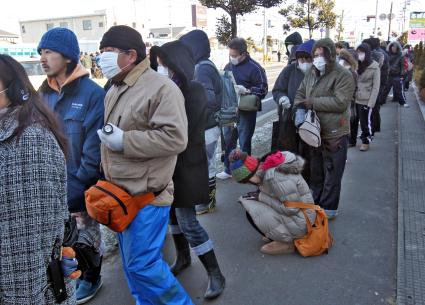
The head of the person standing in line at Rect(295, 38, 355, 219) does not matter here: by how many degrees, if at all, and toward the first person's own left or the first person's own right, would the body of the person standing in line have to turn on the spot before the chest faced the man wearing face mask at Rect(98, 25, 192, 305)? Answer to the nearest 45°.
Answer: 0° — they already face them

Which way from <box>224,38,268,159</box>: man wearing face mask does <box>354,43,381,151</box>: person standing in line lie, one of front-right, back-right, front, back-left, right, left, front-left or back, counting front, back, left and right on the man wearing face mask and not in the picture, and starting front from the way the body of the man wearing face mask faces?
back

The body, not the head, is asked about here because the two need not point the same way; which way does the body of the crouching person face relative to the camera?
to the viewer's left

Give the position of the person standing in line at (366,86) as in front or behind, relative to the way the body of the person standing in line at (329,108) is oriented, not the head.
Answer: behind

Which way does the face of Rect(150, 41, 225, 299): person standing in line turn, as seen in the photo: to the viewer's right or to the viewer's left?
to the viewer's left

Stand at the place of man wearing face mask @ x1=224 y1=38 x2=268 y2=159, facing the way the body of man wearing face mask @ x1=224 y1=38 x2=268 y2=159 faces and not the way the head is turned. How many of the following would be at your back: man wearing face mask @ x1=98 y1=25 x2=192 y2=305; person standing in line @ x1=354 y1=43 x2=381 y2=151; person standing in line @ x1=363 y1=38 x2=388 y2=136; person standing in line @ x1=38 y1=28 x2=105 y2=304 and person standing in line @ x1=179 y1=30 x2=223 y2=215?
2
